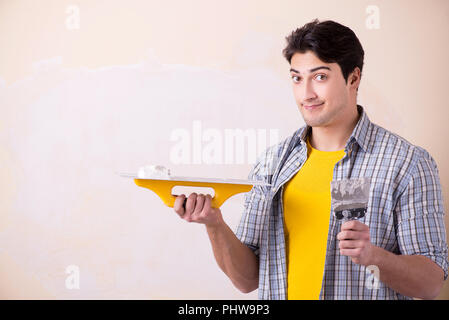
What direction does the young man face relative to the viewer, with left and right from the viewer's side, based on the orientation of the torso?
facing the viewer and to the left of the viewer
